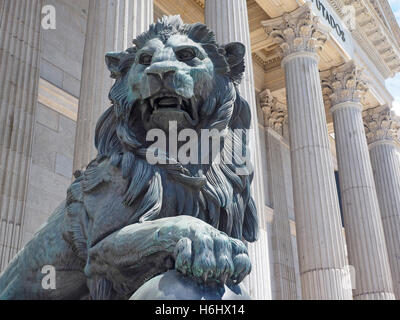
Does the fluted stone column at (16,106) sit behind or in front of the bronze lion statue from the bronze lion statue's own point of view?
behind

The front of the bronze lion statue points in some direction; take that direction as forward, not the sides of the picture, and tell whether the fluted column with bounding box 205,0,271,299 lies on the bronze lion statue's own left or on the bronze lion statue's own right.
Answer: on the bronze lion statue's own left

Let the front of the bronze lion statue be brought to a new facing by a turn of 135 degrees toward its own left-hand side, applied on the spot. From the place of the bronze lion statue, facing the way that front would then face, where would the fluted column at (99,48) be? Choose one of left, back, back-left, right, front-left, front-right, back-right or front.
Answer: front

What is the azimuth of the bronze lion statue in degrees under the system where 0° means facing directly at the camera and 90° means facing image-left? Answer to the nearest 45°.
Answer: approximately 315°
